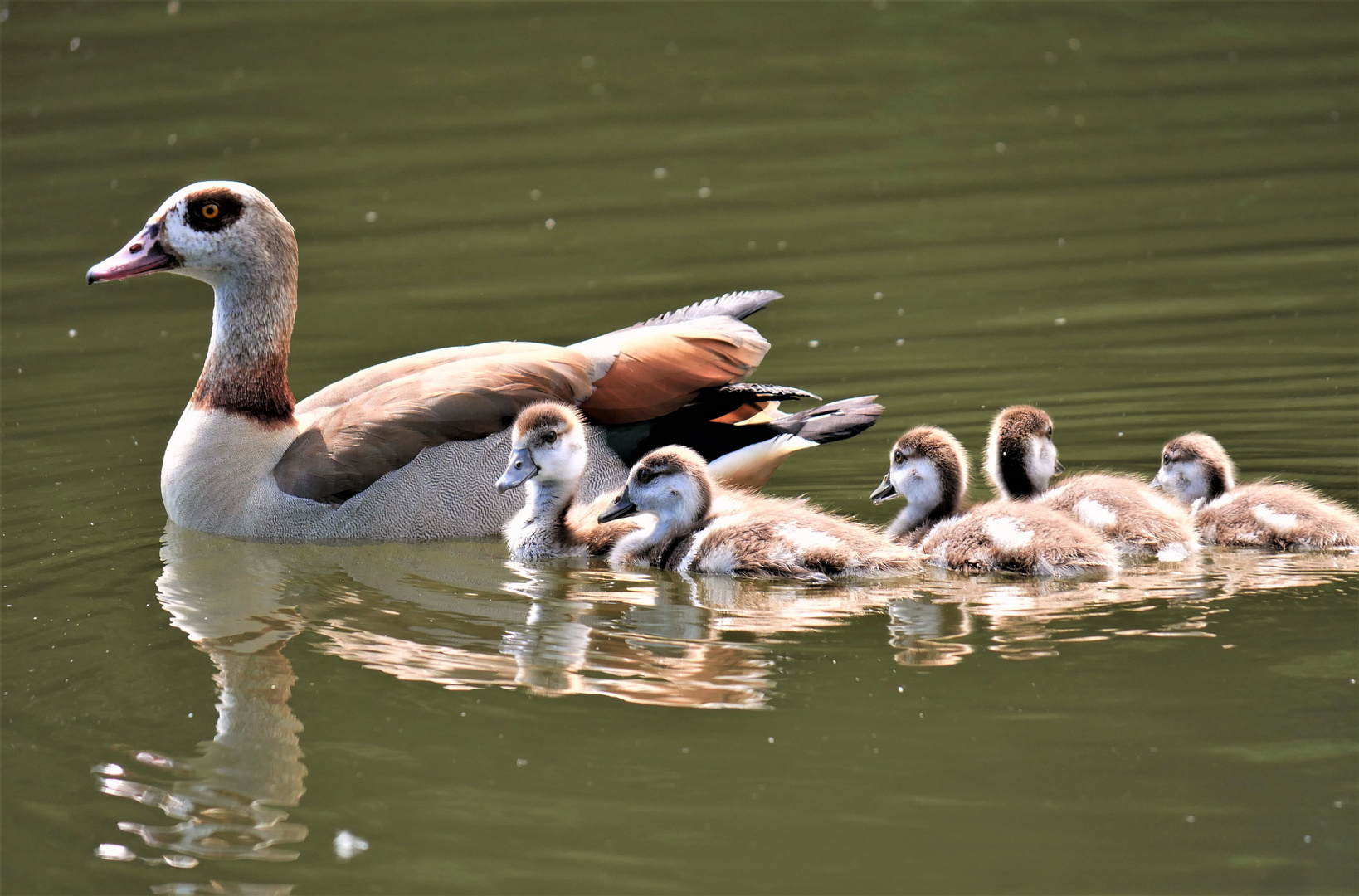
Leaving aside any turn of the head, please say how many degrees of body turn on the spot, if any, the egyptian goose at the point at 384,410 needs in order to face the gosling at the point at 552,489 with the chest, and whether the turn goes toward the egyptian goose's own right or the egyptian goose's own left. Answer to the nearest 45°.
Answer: approximately 135° to the egyptian goose's own left

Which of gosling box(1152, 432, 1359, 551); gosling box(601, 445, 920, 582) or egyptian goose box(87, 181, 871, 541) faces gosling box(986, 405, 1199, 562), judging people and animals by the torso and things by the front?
gosling box(1152, 432, 1359, 551)

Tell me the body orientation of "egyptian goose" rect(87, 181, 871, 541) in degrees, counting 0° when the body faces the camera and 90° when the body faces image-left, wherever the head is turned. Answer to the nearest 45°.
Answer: approximately 90°

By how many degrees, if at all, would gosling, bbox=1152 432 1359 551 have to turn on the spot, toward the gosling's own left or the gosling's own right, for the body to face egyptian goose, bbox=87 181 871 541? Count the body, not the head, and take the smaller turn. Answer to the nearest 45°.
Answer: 0° — it already faces it

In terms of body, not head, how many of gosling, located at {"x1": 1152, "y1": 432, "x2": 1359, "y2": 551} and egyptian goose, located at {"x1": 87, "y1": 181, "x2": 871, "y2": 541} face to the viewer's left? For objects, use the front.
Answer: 2

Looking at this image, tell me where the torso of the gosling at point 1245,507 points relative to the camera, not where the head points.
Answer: to the viewer's left

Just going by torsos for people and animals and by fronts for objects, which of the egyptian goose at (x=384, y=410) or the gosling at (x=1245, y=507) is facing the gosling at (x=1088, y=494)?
the gosling at (x=1245, y=507)

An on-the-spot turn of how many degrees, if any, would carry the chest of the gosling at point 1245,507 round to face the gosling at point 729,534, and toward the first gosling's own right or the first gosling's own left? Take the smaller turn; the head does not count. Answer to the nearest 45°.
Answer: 0° — it already faces it

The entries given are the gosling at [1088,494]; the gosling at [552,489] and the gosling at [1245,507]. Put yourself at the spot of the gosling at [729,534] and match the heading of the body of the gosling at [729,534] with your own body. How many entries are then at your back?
2

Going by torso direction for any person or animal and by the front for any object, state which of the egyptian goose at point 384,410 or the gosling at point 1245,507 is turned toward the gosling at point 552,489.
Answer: the gosling at point 1245,507

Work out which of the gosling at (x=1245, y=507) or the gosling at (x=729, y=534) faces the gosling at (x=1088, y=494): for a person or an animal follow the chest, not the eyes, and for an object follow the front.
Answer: the gosling at (x=1245, y=507)

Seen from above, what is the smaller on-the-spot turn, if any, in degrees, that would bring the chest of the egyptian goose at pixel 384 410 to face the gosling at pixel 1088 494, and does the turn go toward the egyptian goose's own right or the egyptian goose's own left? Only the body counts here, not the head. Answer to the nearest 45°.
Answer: approximately 135° to the egyptian goose's own left

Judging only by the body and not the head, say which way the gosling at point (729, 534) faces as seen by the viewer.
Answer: to the viewer's left
